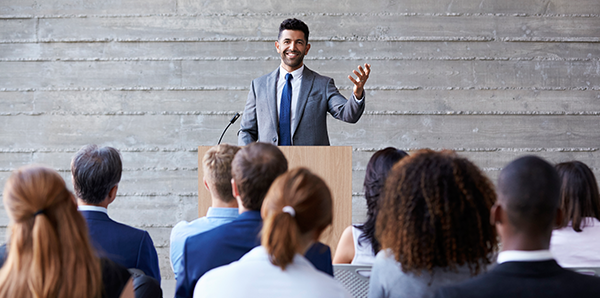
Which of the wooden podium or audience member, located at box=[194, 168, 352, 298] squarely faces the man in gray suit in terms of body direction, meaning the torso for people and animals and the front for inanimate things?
the audience member

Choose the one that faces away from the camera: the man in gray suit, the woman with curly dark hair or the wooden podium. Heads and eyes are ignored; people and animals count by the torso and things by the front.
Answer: the woman with curly dark hair

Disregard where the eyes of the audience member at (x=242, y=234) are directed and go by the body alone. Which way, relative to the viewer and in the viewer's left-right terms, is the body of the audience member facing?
facing away from the viewer

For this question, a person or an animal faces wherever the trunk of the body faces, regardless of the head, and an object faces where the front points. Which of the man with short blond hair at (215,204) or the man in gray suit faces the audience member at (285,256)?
the man in gray suit

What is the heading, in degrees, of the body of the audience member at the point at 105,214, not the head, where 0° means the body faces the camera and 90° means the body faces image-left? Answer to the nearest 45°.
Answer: approximately 225°

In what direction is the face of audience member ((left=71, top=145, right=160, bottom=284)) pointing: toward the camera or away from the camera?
away from the camera

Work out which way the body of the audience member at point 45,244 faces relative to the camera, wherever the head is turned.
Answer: away from the camera

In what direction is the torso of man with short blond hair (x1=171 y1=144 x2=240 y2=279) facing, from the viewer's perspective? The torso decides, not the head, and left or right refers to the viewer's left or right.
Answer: facing away from the viewer

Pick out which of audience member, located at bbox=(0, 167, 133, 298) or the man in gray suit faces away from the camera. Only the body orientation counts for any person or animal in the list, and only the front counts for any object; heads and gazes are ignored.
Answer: the audience member

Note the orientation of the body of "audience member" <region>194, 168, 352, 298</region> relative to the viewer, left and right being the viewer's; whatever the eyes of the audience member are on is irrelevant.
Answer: facing away from the viewer

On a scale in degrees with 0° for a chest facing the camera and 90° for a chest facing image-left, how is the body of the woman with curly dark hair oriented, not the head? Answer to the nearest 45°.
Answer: approximately 180°

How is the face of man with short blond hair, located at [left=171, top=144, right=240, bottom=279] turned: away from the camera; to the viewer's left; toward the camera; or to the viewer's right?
away from the camera

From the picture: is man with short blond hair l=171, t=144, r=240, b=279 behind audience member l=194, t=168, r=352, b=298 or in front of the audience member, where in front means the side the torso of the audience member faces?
in front
